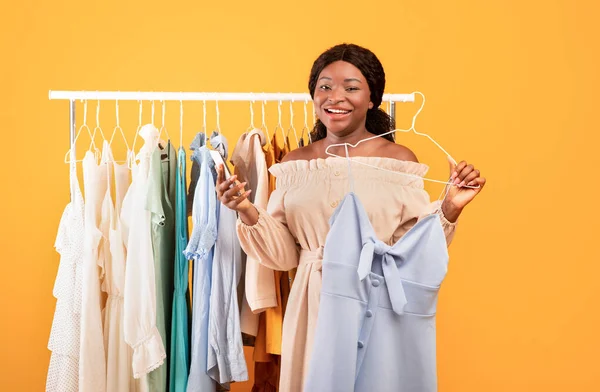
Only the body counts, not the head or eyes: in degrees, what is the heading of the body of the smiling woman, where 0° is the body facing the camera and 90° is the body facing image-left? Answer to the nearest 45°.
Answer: approximately 0°

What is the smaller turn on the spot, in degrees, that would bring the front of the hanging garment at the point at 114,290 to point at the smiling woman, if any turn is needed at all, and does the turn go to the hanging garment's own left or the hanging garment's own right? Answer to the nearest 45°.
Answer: approximately 90° to the hanging garment's own left
